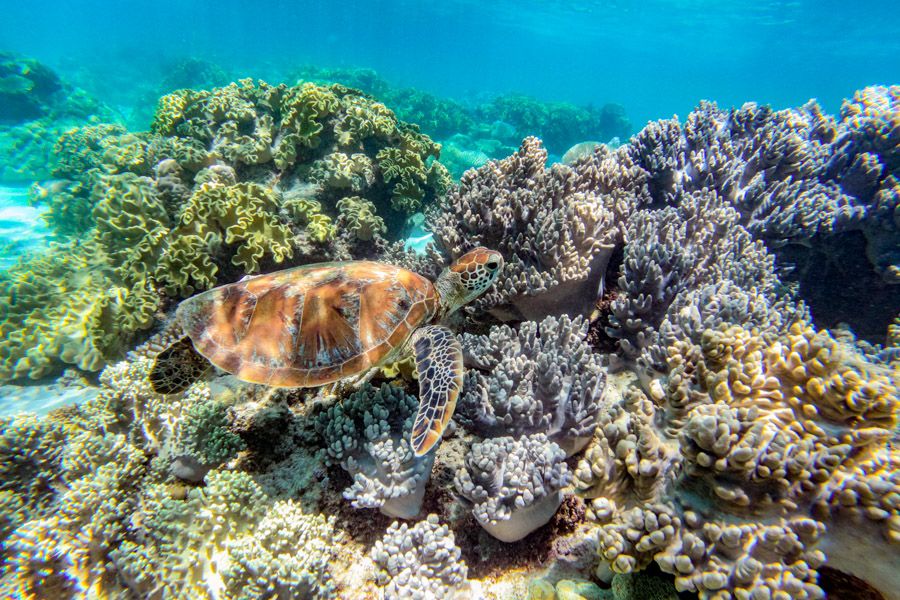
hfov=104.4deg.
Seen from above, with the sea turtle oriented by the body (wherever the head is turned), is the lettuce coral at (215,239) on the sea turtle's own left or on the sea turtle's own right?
on the sea turtle's own left

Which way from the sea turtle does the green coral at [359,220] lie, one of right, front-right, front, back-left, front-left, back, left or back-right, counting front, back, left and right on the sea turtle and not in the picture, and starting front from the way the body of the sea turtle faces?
left

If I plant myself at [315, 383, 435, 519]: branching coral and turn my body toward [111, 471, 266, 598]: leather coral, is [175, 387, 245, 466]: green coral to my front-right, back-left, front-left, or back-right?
front-right

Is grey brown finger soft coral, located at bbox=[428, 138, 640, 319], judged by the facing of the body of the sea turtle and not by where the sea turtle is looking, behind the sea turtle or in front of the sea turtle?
in front

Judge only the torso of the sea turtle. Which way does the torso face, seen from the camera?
to the viewer's right

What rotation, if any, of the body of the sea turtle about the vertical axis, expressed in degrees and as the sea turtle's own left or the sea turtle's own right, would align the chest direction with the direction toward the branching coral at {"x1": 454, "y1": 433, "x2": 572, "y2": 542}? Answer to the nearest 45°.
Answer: approximately 45° to the sea turtle's own right

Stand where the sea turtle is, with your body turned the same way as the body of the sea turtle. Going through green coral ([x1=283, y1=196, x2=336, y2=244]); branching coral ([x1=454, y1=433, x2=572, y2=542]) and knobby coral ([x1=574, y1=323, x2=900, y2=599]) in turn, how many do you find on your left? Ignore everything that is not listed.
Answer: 1

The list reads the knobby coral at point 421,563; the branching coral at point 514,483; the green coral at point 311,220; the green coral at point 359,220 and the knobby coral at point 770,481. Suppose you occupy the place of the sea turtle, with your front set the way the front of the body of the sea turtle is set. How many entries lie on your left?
2

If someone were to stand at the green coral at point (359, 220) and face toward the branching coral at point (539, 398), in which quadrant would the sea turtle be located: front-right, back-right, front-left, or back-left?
front-right

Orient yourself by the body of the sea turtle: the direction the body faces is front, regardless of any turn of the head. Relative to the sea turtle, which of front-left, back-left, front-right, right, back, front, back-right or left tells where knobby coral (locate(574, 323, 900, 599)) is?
front-right

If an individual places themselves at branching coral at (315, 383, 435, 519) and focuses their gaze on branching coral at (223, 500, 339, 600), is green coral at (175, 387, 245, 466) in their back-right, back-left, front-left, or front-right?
front-right

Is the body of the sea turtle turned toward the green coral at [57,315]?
no

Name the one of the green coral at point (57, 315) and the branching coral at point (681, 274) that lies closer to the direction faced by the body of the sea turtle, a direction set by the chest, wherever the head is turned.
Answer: the branching coral

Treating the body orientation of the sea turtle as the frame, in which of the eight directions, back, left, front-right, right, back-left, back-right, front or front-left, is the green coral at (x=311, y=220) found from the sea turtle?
left

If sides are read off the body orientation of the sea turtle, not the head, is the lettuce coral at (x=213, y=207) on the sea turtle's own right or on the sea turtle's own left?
on the sea turtle's own left

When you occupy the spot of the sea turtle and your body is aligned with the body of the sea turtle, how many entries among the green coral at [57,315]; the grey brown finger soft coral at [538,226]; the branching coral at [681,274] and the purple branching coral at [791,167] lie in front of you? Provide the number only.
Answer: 3

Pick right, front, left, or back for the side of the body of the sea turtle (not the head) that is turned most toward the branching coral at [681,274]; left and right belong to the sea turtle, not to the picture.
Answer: front

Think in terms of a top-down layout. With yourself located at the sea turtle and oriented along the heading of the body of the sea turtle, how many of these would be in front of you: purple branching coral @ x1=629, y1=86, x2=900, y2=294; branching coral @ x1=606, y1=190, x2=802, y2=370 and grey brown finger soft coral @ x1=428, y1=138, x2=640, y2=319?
3
